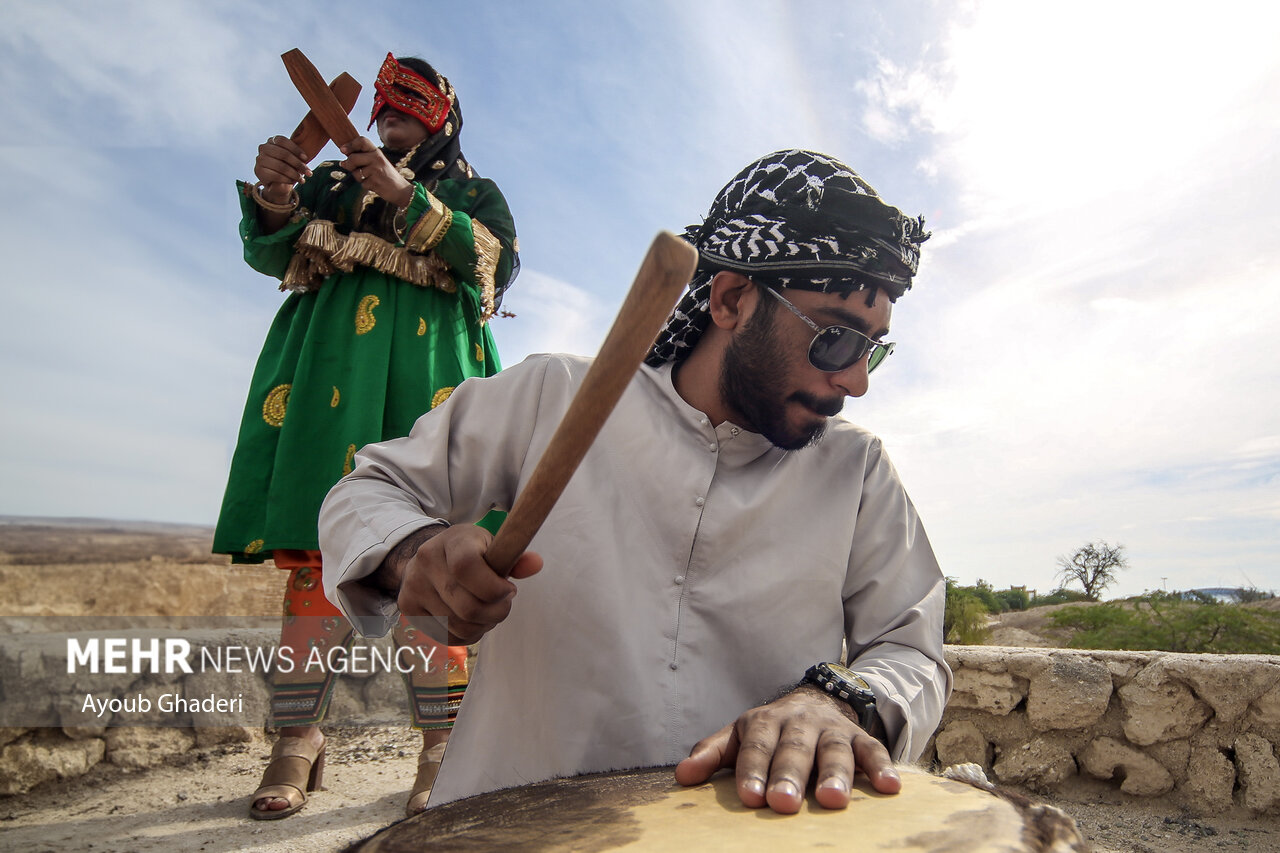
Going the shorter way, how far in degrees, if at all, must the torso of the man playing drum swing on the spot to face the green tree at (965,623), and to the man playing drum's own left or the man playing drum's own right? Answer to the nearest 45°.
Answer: approximately 135° to the man playing drum's own left

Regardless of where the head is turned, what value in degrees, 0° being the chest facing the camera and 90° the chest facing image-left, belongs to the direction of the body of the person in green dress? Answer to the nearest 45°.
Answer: approximately 45°

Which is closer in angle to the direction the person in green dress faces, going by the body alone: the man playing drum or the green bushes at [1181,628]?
the man playing drum

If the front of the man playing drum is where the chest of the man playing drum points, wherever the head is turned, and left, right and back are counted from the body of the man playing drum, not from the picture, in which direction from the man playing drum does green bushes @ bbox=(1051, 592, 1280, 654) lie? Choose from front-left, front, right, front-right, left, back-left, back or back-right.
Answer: back-left

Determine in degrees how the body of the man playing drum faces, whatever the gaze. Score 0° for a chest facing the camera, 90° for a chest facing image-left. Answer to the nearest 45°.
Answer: approximately 0°

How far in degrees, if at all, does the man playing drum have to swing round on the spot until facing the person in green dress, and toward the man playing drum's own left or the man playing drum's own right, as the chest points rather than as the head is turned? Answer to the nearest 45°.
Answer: approximately 135° to the man playing drum's own right

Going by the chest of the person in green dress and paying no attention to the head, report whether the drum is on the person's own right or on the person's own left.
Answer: on the person's own left

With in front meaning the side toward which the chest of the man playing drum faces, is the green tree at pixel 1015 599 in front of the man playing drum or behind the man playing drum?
behind

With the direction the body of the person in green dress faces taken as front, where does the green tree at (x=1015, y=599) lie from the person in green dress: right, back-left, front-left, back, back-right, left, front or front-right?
back
